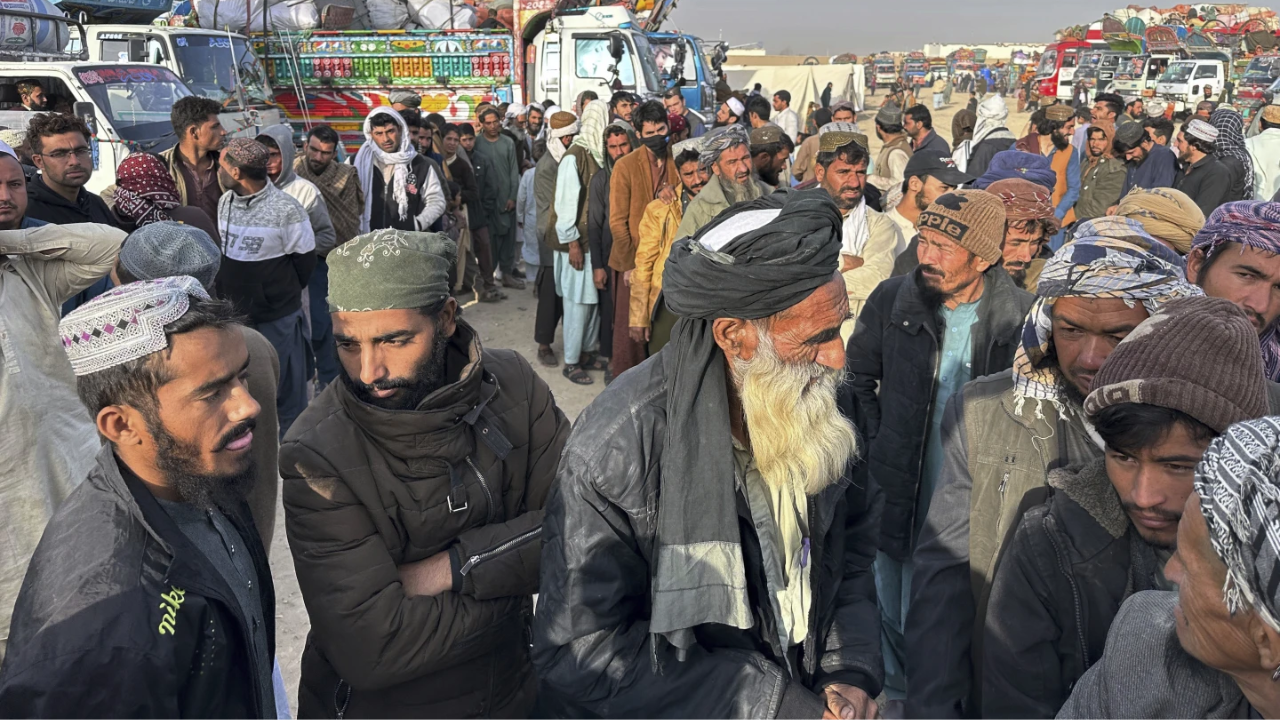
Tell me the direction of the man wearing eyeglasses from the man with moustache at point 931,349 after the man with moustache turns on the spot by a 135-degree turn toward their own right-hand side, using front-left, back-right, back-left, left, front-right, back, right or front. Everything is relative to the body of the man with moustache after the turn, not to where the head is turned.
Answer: front-left

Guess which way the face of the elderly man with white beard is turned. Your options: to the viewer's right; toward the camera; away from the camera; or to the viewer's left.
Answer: to the viewer's right

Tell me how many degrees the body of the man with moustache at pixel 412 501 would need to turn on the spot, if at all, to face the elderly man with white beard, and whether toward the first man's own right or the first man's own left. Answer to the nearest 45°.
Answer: approximately 45° to the first man's own left

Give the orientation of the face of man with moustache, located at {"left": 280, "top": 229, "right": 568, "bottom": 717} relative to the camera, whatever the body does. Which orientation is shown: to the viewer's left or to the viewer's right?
to the viewer's left

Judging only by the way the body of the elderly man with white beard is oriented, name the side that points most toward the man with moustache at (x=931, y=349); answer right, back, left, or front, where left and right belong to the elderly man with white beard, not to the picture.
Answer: left

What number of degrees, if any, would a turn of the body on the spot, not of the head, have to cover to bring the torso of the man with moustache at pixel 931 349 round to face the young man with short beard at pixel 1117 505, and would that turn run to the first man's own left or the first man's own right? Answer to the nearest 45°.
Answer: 0° — they already face them

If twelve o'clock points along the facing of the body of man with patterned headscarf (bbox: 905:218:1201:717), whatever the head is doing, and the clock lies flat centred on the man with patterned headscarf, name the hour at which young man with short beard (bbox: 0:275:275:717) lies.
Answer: The young man with short beard is roughly at 3 o'clock from the man with patterned headscarf.

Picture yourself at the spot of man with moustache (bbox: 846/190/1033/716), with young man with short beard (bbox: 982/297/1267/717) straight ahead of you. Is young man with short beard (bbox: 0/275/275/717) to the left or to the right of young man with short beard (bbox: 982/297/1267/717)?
right

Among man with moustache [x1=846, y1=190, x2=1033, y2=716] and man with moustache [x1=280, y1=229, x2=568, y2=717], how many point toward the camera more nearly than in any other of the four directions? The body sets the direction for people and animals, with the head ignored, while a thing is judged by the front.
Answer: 2
